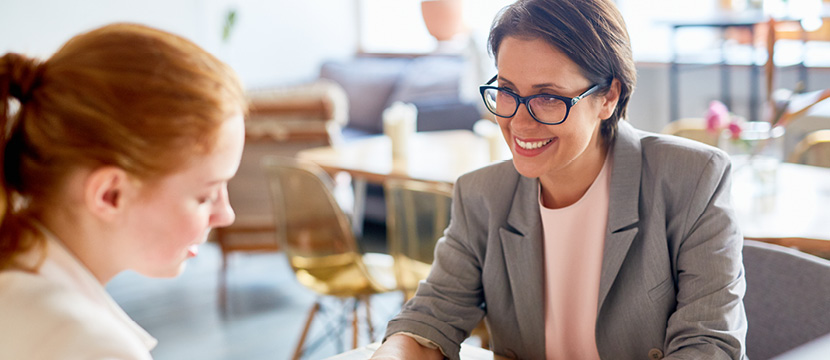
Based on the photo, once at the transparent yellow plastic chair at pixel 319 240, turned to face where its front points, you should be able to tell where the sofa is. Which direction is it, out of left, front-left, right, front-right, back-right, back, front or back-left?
front-left

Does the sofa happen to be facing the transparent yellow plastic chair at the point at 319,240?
yes

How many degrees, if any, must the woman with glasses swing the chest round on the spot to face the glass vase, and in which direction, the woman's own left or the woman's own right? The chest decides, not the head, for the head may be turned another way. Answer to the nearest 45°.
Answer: approximately 180°

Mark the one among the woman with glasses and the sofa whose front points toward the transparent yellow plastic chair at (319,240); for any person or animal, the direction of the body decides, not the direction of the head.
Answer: the sofa

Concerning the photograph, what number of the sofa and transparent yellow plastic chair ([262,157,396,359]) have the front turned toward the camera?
1

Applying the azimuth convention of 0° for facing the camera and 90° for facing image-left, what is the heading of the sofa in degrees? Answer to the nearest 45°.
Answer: approximately 0°
